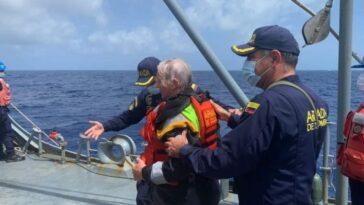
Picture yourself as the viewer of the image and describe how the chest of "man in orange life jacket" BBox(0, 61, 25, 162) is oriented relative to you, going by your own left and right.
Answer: facing to the right of the viewer

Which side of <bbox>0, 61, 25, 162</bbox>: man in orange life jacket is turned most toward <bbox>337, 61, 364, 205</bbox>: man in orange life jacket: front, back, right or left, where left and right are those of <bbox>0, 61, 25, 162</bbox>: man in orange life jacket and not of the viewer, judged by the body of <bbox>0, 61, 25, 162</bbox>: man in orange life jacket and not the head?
right

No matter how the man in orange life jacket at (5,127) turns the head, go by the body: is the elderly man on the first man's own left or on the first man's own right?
on the first man's own right
